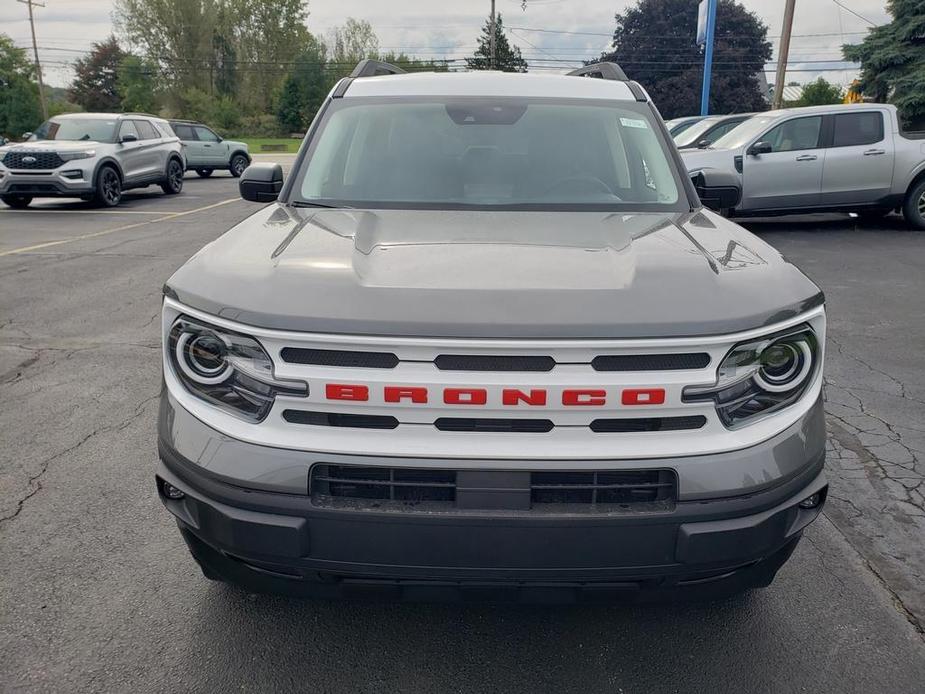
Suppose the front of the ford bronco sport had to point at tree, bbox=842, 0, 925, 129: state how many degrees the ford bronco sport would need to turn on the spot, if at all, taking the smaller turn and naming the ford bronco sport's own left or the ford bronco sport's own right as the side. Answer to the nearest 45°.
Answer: approximately 135° to the ford bronco sport's own left

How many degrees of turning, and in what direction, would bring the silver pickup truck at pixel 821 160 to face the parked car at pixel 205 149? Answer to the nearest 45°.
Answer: approximately 45° to its right

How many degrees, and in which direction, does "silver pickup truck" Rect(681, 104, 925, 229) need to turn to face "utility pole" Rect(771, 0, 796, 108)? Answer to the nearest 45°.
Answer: approximately 90° to its right

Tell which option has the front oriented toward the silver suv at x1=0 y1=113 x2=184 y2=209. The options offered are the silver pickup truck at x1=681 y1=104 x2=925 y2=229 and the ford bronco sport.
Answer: the silver pickup truck

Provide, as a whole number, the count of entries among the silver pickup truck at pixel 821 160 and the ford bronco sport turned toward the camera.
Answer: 1

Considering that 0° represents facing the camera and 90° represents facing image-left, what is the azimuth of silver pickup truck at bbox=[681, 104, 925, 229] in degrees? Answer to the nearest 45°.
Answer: approximately 90°

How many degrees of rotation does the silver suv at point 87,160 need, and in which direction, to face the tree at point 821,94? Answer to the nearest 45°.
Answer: approximately 180°

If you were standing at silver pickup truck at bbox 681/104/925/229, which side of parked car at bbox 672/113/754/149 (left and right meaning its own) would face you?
left

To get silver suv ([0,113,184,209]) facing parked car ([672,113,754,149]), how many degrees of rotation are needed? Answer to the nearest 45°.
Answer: approximately 90° to its left
